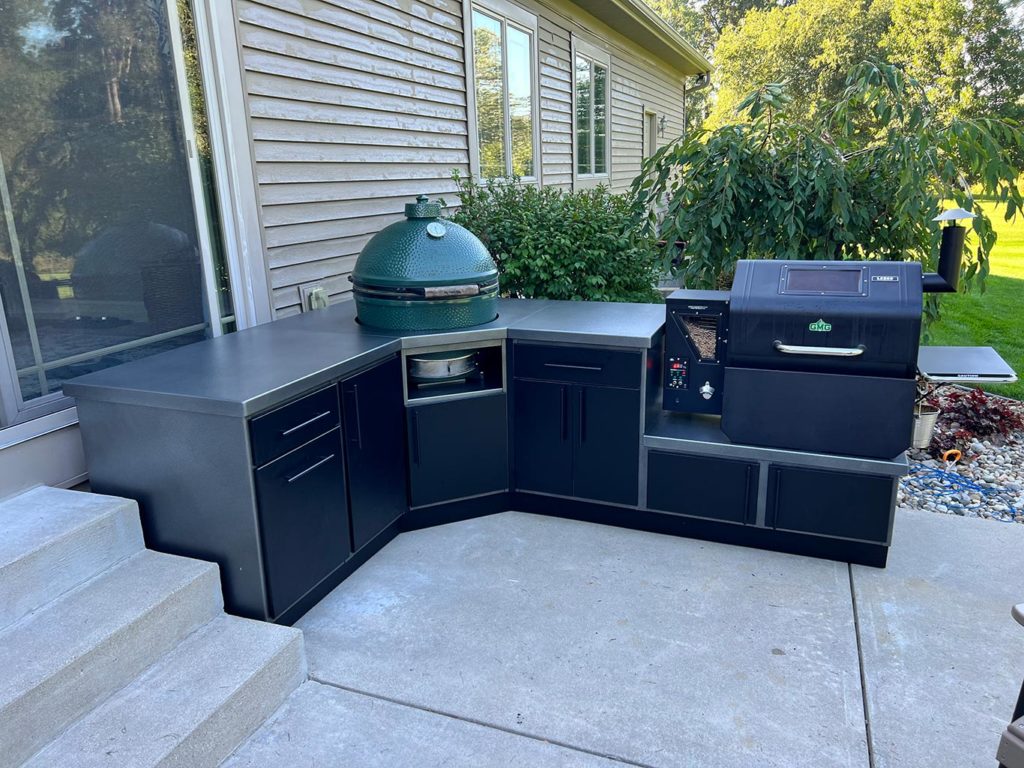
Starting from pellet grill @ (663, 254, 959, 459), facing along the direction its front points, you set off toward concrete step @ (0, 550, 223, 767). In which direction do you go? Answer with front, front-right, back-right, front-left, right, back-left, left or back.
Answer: front-right

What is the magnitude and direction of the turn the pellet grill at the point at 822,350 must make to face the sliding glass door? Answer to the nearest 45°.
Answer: approximately 90° to its right

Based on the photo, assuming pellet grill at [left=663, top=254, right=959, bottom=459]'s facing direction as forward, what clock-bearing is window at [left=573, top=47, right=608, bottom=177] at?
The window is roughly at 5 o'clock from the pellet grill.

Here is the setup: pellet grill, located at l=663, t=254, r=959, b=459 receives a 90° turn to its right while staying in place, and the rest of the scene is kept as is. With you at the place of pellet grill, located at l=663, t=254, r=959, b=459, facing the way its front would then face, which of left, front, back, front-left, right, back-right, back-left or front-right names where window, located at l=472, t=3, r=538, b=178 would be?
front-right

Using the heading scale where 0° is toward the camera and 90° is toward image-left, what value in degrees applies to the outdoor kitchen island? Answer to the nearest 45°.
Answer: approximately 0°

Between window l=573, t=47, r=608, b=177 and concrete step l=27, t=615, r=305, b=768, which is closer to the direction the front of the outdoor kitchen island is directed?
the concrete step

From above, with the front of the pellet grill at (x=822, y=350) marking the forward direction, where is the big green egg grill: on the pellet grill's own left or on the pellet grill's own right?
on the pellet grill's own right

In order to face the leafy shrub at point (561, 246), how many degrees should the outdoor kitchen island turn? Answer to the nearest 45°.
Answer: approximately 180°

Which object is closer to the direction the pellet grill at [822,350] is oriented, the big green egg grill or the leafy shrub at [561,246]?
the big green egg grill

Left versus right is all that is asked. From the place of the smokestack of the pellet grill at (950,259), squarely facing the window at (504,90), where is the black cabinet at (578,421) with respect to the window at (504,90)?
left

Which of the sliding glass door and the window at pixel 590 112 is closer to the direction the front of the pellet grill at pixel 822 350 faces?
the sliding glass door

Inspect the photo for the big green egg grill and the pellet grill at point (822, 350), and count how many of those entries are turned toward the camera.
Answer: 2
